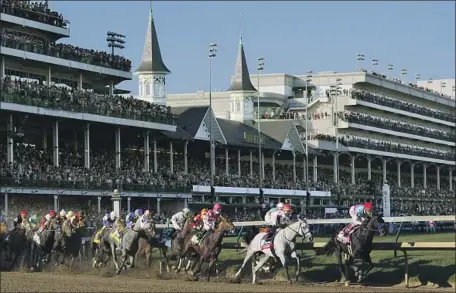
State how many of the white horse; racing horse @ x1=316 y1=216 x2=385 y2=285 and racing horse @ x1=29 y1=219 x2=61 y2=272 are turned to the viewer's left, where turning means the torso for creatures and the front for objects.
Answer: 0

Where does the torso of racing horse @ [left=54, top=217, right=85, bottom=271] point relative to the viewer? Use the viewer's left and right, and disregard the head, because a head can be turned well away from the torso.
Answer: facing the viewer and to the right of the viewer

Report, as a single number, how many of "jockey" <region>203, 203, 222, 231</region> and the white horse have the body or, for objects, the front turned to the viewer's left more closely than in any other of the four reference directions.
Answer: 0

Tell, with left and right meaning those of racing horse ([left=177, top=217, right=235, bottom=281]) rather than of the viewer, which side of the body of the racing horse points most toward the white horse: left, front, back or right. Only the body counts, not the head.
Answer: front

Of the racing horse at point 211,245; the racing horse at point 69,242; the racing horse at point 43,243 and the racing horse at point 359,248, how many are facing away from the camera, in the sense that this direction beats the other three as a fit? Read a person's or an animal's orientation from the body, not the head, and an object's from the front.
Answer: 0

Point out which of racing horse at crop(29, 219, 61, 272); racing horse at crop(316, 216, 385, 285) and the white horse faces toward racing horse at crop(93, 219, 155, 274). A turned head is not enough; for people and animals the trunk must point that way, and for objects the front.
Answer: racing horse at crop(29, 219, 61, 272)

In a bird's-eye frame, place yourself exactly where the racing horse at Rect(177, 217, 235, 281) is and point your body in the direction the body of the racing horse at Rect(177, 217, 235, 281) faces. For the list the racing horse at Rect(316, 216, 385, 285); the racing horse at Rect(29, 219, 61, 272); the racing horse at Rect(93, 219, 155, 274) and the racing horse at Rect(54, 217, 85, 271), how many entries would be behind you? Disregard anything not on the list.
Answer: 3

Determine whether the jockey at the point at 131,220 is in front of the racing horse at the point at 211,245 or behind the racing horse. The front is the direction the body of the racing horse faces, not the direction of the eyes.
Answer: behind

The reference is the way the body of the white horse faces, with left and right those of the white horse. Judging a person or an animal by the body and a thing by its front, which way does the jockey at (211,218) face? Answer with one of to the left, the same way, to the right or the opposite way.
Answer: the same way

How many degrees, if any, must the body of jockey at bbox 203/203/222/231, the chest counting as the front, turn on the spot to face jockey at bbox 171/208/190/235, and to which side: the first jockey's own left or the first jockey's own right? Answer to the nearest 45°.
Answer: approximately 180°

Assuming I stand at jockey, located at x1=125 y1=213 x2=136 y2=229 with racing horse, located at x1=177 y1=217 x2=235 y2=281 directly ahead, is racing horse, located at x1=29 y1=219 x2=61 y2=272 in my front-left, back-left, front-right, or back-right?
back-right

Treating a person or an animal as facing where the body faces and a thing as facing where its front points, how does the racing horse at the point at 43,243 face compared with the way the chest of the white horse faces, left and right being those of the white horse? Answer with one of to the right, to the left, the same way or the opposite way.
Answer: the same way

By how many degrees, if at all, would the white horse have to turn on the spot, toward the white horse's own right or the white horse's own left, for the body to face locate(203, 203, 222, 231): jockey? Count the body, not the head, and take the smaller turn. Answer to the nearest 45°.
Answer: approximately 180°

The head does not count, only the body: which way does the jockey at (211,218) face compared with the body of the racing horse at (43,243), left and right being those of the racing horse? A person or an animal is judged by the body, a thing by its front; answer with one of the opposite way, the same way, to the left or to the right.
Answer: the same way
